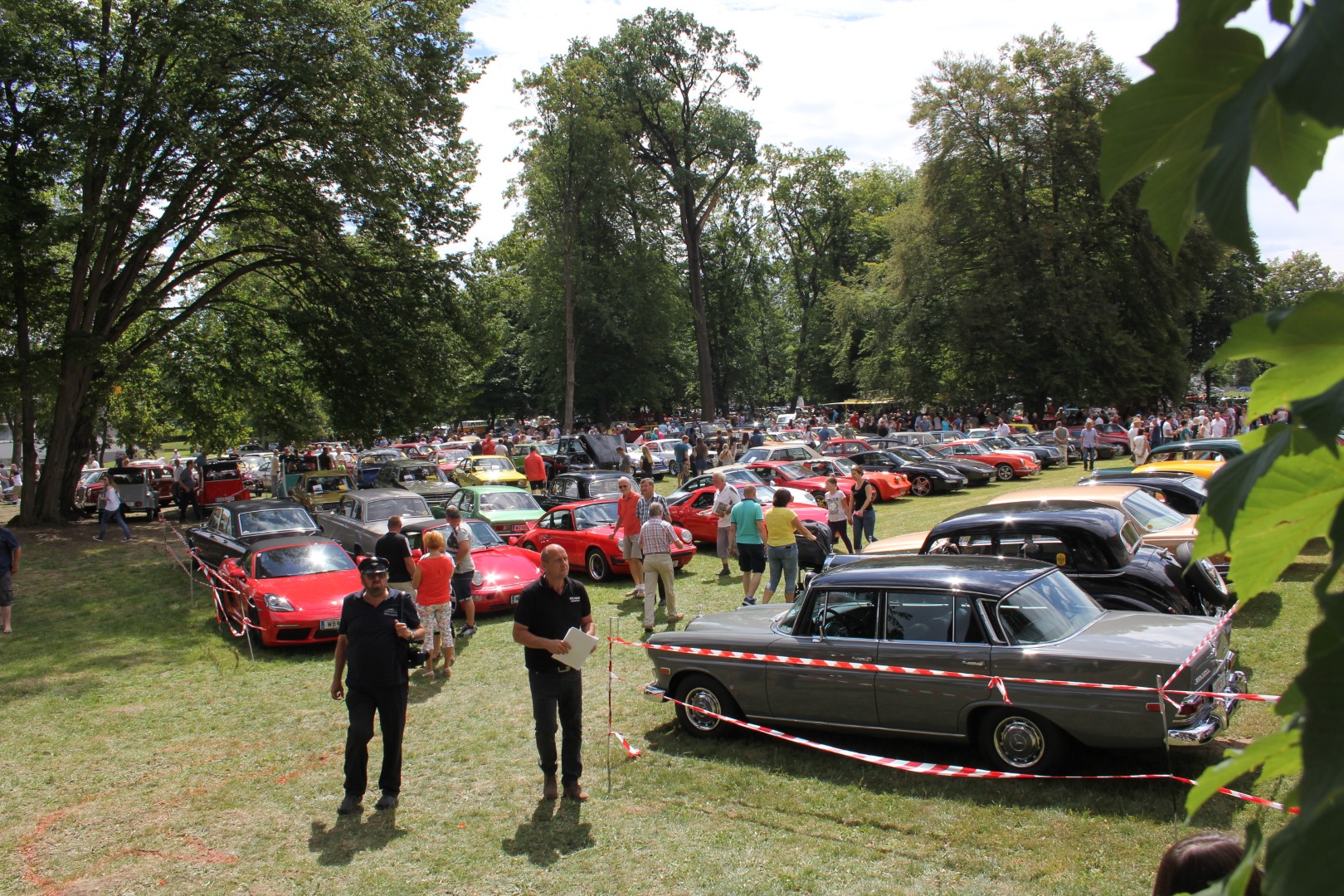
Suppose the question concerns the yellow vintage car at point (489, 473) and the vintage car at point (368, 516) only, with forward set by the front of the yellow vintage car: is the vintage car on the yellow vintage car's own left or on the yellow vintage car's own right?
on the yellow vintage car's own right

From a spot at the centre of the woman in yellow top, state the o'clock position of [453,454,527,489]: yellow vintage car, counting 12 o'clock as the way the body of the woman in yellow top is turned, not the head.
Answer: The yellow vintage car is roughly at 11 o'clock from the woman in yellow top.

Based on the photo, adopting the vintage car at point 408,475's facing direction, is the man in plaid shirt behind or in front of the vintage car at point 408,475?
in front

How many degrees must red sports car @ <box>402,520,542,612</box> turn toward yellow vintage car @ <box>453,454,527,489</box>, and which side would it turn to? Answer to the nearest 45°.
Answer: approximately 135° to its left

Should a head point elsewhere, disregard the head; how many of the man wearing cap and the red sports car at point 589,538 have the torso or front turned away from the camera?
0

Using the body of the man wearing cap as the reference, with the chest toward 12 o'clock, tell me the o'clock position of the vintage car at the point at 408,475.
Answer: The vintage car is roughly at 6 o'clock from the man wearing cap.

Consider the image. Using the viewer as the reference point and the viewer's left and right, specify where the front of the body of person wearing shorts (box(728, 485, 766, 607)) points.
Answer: facing away from the viewer

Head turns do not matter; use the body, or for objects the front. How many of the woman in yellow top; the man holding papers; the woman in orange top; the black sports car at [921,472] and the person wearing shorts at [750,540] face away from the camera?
3

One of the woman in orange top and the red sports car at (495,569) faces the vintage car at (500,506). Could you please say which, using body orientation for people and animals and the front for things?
the woman in orange top

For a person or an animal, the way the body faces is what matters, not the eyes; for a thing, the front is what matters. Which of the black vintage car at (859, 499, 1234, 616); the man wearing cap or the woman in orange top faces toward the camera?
the man wearing cap

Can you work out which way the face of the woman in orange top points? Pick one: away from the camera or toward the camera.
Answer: away from the camera

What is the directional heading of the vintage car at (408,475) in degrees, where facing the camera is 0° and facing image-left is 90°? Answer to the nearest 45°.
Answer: approximately 315°
